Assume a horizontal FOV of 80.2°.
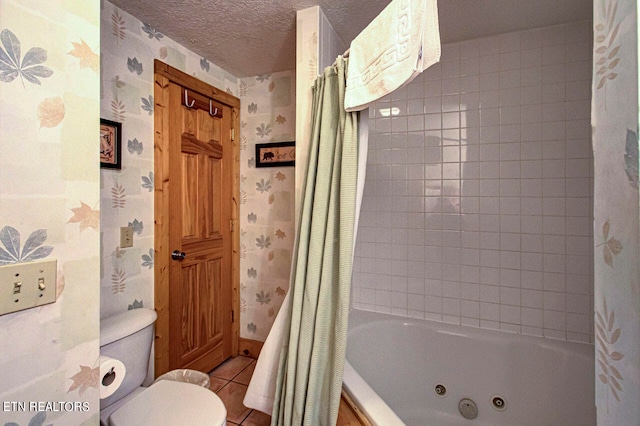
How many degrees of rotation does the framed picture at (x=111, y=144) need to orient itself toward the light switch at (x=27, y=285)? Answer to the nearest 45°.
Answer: approximately 45° to its right

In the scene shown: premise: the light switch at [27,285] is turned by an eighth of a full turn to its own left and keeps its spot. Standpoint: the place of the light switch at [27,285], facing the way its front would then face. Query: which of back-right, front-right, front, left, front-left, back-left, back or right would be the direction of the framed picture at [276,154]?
front-left

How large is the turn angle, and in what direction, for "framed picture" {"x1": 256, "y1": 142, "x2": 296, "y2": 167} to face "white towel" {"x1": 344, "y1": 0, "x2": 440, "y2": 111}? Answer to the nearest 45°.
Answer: approximately 45° to its left

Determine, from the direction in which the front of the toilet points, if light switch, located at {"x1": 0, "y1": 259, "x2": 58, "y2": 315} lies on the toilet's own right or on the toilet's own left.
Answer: on the toilet's own right

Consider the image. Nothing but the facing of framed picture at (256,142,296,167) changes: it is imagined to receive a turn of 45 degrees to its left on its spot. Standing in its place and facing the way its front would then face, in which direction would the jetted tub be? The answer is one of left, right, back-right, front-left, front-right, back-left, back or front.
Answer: front-left

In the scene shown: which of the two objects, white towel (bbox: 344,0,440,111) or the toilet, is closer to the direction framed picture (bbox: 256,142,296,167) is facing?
the toilet

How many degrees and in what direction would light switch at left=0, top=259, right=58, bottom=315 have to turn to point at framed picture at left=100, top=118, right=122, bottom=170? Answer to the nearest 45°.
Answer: approximately 135° to its left
